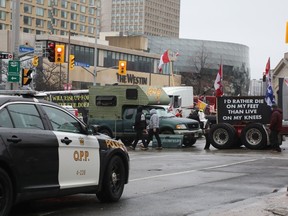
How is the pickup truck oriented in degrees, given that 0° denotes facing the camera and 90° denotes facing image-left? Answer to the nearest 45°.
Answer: approximately 315°

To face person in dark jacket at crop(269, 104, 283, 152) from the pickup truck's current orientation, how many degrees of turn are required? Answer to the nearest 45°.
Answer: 0° — it already faces them

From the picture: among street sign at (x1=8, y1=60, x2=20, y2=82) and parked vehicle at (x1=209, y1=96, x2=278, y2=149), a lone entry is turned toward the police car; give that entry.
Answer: the street sign

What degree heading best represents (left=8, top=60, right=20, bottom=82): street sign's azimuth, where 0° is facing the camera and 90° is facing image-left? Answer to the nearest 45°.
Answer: approximately 0°

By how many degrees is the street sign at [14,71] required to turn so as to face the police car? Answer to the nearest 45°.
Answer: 0° — it already faces it

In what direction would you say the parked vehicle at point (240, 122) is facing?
to the viewer's right
